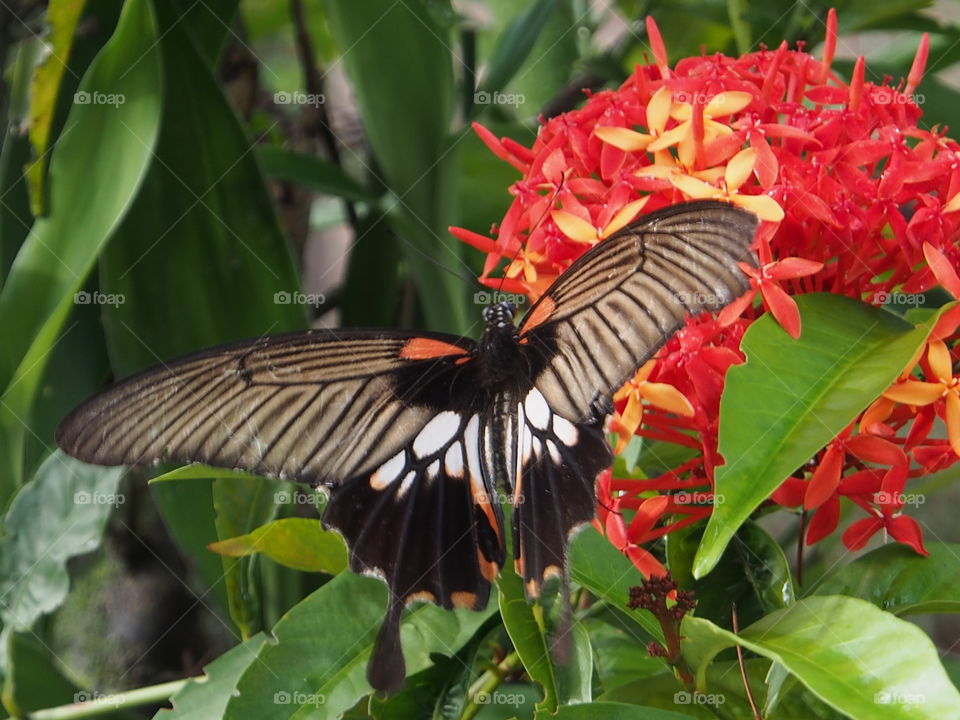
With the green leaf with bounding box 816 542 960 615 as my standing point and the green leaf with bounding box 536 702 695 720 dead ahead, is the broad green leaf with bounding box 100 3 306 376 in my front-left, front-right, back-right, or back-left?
front-right

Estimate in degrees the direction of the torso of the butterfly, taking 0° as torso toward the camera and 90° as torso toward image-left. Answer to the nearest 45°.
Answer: approximately 180°
